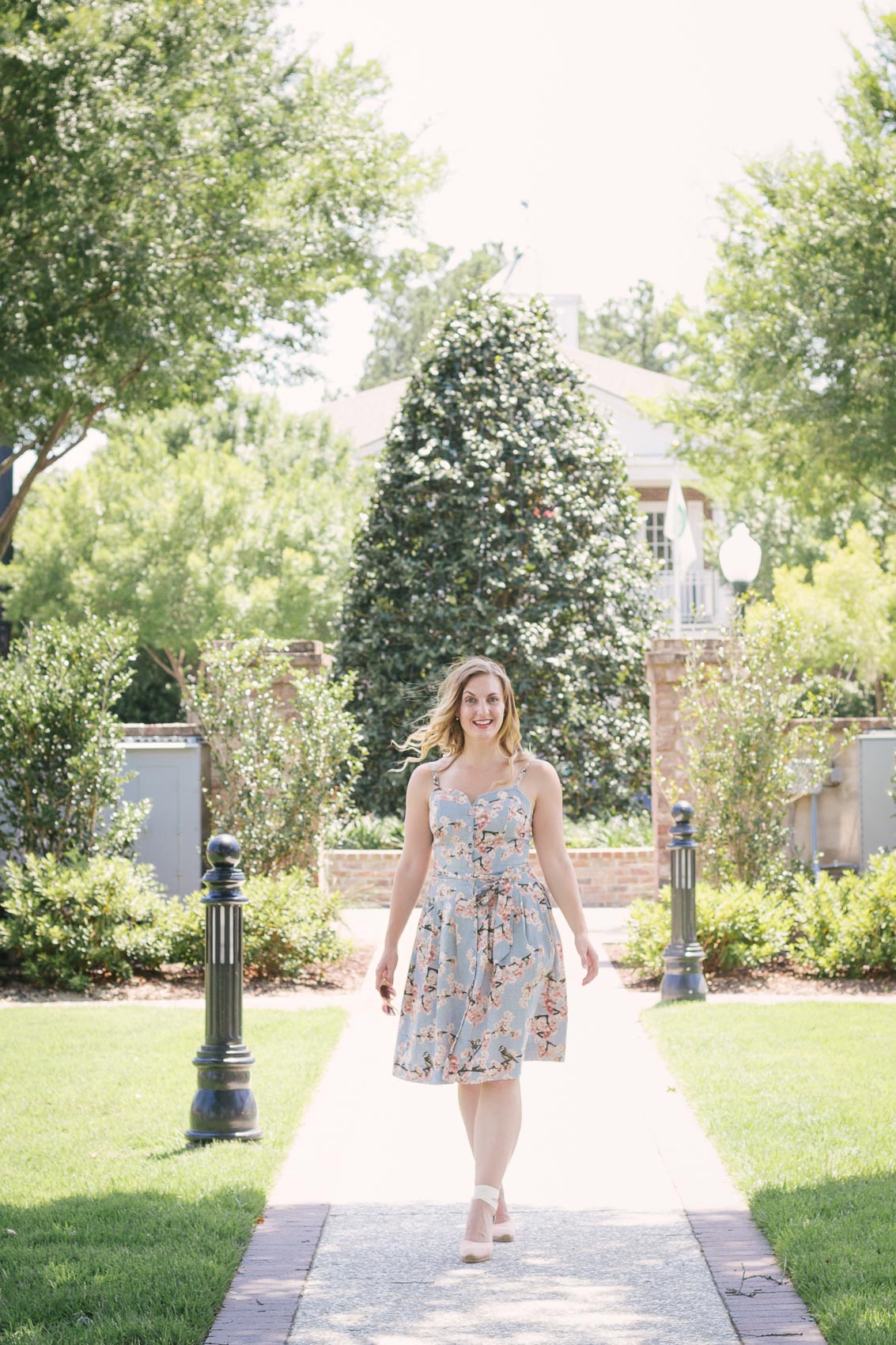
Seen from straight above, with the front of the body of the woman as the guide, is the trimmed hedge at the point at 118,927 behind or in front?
behind

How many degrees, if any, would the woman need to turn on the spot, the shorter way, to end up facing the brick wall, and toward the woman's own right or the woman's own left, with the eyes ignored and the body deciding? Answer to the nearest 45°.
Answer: approximately 180°

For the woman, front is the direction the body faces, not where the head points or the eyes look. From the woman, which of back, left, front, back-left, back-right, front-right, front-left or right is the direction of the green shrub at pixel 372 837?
back

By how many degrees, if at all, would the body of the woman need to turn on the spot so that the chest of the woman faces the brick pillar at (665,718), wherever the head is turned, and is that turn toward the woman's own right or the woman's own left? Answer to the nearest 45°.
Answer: approximately 180°

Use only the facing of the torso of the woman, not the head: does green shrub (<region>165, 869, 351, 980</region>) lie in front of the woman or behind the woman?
behind

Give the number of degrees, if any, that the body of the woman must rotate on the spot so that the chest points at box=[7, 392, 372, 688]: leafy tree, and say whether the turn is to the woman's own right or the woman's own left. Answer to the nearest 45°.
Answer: approximately 180°

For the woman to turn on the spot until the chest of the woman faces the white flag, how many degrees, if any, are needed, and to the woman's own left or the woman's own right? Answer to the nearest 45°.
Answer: approximately 180°

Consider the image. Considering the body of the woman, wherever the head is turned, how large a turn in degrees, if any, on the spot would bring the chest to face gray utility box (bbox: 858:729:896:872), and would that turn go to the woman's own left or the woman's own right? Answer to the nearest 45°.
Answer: approximately 180°

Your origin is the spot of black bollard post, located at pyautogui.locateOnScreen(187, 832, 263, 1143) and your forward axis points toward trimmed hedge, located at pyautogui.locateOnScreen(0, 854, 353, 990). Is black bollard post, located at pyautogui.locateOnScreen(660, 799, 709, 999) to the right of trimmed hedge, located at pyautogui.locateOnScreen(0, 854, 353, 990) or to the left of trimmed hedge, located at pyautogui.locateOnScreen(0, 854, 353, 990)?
right

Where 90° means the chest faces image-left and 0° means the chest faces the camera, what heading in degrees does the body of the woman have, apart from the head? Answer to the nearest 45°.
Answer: approximately 0°

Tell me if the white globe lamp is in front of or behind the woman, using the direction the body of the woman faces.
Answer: behind

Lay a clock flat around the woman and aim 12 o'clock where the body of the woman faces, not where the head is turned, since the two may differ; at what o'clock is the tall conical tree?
The tall conical tree is roughly at 6 o'clock from the woman.

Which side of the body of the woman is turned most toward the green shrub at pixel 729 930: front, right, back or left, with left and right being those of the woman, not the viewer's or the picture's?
back
